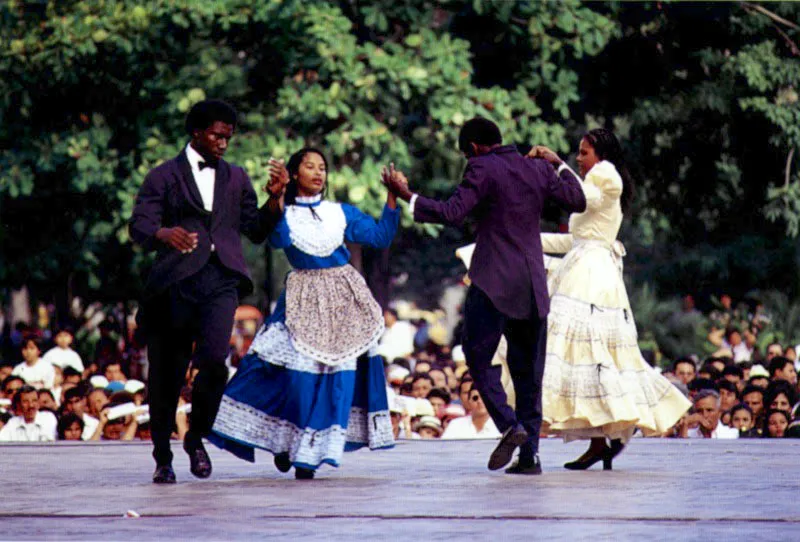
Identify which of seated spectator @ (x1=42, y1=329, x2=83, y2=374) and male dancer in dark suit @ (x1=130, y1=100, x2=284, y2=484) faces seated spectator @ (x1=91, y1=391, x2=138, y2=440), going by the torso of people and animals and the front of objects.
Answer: seated spectator @ (x1=42, y1=329, x2=83, y2=374)

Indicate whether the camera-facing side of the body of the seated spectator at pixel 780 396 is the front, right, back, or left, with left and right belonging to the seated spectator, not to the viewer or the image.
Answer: front

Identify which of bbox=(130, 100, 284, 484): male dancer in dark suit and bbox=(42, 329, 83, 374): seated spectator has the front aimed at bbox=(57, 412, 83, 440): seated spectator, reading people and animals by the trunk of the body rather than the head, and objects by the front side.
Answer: bbox=(42, 329, 83, 374): seated spectator

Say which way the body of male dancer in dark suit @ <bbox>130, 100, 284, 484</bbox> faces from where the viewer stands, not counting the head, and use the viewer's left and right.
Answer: facing the viewer and to the right of the viewer

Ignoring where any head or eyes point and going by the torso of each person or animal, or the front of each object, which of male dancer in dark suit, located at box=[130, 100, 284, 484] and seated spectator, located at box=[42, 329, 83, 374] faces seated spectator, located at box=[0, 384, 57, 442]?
seated spectator, located at box=[42, 329, 83, 374]

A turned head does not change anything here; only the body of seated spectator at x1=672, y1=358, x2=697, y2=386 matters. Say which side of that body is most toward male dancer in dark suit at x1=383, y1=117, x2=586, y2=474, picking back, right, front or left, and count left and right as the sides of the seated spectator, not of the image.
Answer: front

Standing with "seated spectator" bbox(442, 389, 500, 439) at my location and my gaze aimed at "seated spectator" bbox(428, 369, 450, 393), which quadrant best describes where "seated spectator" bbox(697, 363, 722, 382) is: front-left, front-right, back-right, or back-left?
front-right

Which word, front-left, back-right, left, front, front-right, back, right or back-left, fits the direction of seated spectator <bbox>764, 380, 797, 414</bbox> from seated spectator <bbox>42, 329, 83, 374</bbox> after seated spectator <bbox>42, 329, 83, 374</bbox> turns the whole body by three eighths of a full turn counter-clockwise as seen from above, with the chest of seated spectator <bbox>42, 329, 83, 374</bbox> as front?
right

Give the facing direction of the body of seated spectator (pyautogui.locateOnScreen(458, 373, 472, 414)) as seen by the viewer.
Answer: toward the camera

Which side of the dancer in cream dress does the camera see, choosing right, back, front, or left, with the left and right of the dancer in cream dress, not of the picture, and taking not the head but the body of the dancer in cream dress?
left

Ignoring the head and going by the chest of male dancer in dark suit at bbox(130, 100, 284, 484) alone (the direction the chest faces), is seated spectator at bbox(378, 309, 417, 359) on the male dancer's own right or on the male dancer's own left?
on the male dancer's own left

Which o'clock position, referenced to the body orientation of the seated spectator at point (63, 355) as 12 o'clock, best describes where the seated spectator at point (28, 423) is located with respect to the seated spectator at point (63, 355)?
the seated spectator at point (28, 423) is roughly at 12 o'clock from the seated spectator at point (63, 355).

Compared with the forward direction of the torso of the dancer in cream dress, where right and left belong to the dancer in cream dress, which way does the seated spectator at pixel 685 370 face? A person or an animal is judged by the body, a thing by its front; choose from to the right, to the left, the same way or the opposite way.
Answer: to the left

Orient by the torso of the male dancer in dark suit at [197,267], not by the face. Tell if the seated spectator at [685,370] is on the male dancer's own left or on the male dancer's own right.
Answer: on the male dancer's own left

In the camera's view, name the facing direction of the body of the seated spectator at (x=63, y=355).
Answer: toward the camera

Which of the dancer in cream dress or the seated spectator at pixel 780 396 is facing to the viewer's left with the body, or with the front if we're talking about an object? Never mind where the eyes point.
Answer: the dancer in cream dress
